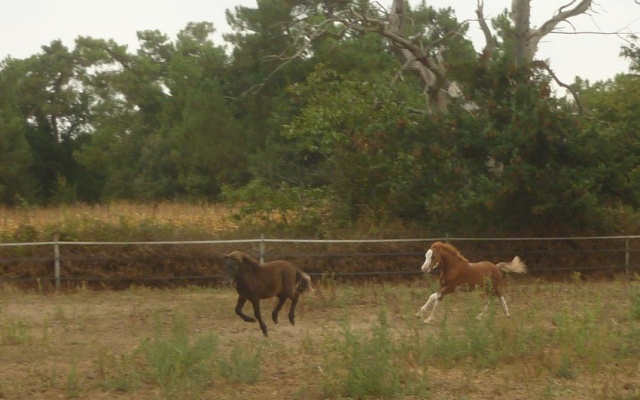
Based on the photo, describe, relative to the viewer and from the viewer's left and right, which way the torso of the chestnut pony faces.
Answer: facing to the left of the viewer

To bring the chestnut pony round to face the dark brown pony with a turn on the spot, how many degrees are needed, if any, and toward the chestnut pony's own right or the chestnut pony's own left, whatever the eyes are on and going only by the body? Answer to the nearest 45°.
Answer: approximately 45° to the chestnut pony's own left

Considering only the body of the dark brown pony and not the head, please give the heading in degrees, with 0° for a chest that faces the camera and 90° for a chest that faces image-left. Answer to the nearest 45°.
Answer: approximately 45°

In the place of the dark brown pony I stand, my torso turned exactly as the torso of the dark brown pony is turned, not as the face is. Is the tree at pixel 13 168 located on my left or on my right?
on my right

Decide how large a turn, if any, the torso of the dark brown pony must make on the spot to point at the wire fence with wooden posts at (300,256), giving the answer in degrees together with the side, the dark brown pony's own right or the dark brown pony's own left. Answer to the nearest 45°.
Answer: approximately 135° to the dark brown pony's own right
